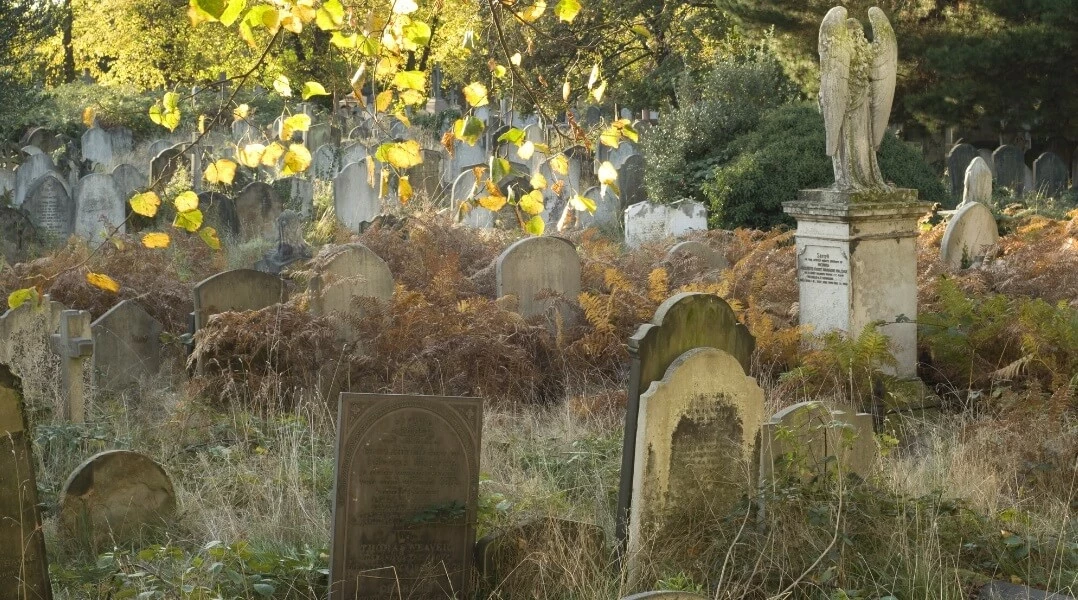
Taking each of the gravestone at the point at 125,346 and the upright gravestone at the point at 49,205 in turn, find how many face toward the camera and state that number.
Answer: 2

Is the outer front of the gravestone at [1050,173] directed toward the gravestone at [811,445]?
yes

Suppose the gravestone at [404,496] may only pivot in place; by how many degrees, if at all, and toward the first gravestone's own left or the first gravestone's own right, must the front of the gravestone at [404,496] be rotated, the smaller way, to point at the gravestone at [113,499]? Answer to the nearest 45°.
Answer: approximately 135° to the first gravestone's own right

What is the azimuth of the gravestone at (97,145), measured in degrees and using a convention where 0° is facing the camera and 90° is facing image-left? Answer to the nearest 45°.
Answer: approximately 0°

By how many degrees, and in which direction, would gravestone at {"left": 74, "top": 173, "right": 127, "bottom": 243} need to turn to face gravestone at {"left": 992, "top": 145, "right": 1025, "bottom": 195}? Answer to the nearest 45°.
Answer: approximately 90° to its left

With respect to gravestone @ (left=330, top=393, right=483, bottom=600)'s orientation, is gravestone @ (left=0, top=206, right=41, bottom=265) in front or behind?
behind

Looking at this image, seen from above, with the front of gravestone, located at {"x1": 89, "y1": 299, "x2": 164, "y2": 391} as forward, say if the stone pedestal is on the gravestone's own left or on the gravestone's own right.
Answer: on the gravestone's own left

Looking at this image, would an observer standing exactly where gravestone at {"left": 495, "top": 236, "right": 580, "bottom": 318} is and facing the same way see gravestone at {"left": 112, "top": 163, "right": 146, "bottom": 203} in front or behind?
behind
